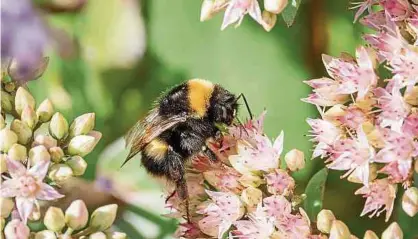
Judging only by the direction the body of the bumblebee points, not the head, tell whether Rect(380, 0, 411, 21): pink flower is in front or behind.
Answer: in front

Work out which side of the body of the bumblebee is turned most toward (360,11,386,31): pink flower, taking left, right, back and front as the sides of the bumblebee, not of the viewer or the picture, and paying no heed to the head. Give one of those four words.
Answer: front

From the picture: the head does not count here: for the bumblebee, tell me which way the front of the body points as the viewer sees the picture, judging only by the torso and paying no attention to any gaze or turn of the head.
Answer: to the viewer's right

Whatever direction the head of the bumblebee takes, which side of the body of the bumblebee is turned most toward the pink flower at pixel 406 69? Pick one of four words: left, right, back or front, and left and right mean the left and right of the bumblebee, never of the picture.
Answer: front

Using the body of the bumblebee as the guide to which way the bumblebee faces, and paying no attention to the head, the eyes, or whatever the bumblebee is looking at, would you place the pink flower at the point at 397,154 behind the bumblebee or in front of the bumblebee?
in front
